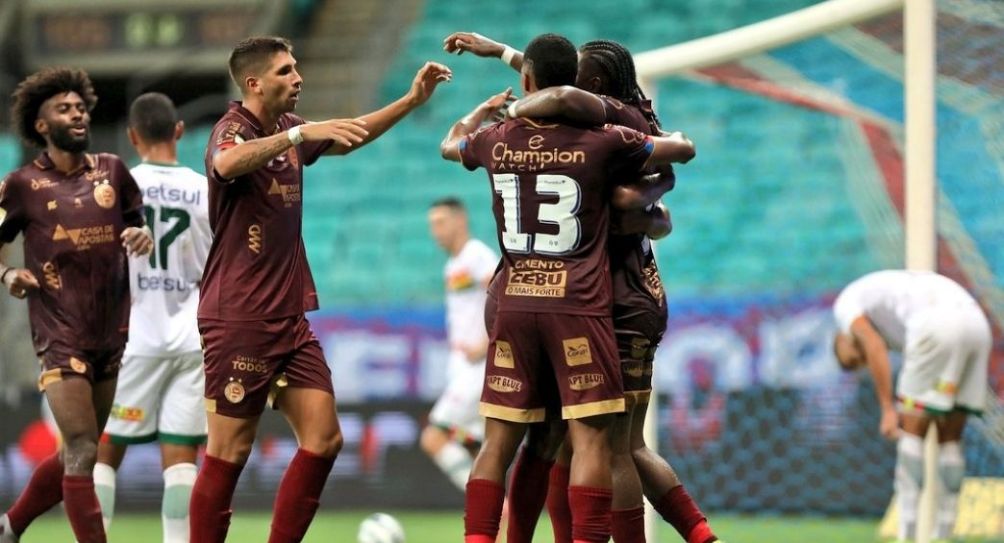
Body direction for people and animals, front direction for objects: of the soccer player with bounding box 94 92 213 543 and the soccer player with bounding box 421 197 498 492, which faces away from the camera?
the soccer player with bounding box 94 92 213 543

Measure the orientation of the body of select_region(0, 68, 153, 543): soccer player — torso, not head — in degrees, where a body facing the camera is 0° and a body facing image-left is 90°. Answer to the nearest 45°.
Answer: approximately 315°

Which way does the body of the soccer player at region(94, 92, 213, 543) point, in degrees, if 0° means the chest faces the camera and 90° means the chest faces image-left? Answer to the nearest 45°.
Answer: approximately 180°

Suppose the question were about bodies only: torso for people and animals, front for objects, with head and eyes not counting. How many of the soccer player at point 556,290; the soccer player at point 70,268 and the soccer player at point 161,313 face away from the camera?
2

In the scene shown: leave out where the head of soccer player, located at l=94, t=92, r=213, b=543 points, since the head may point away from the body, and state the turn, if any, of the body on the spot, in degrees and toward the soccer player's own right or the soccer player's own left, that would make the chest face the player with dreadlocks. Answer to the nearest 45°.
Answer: approximately 135° to the soccer player's own right

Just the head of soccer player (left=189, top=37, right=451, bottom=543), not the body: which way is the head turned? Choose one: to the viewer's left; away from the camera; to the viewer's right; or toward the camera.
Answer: to the viewer's right

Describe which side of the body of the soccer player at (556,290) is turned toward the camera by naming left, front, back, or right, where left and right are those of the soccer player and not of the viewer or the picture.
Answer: back

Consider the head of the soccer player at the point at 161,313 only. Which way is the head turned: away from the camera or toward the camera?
away from the camera
